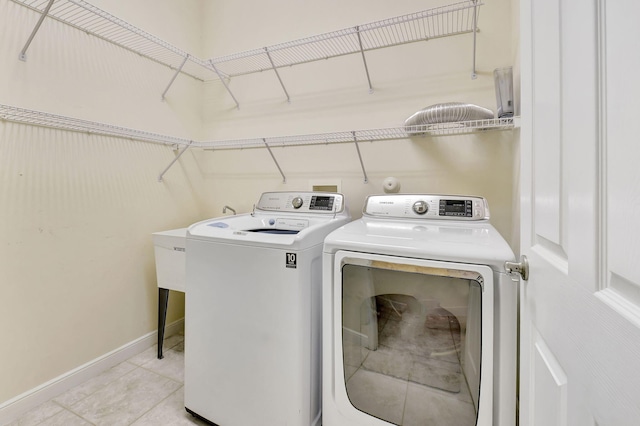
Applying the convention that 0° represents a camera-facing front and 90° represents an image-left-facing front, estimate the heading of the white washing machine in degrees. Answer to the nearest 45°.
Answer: approximately 45°

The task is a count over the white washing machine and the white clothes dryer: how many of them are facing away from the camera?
0

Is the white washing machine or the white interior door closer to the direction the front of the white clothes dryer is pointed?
the white interior door

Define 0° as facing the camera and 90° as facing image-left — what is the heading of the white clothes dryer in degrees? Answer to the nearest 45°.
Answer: approximately 0°

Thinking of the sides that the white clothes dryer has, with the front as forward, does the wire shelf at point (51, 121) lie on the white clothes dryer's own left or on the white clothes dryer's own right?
on the white clothes dryer's own right

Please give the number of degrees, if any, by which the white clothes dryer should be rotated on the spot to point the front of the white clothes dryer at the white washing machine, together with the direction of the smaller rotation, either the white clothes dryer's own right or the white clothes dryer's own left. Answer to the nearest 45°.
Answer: approximately 90° to the white clothes dryer's own right

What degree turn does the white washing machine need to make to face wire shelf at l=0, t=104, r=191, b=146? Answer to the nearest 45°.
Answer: approximately 45° to its right
